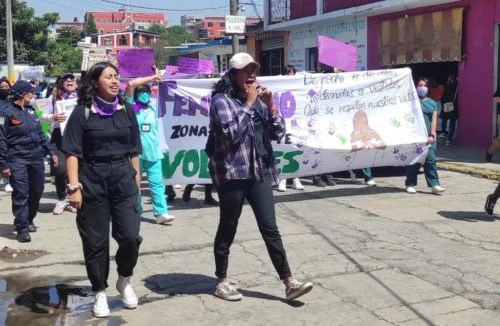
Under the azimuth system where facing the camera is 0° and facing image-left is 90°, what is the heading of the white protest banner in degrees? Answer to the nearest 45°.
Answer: approximately 0°

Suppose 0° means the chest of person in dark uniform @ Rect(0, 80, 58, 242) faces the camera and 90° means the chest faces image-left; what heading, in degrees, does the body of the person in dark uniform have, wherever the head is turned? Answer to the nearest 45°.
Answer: approximately 315°

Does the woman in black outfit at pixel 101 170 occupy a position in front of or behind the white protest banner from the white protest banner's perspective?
in front

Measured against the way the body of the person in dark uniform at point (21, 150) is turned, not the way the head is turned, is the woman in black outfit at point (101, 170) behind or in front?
in front

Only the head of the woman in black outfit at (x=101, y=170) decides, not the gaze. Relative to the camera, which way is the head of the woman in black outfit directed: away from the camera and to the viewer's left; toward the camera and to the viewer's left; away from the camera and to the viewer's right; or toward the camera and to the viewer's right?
toward the camera and to the viewer's right

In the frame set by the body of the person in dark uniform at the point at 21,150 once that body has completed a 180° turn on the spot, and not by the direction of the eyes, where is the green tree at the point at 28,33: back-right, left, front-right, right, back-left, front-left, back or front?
front-right

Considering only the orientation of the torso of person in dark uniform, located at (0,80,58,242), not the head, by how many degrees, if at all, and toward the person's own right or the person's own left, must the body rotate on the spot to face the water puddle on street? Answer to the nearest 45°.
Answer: approximately 45° to the person's own right

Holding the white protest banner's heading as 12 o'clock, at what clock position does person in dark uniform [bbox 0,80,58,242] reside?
The person in dark uniform is roughly at 2 o'clock from the white protest banner.

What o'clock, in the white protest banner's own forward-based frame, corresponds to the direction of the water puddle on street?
The water puddle on street is roughly at 1 o'clock from the white protest banner.
